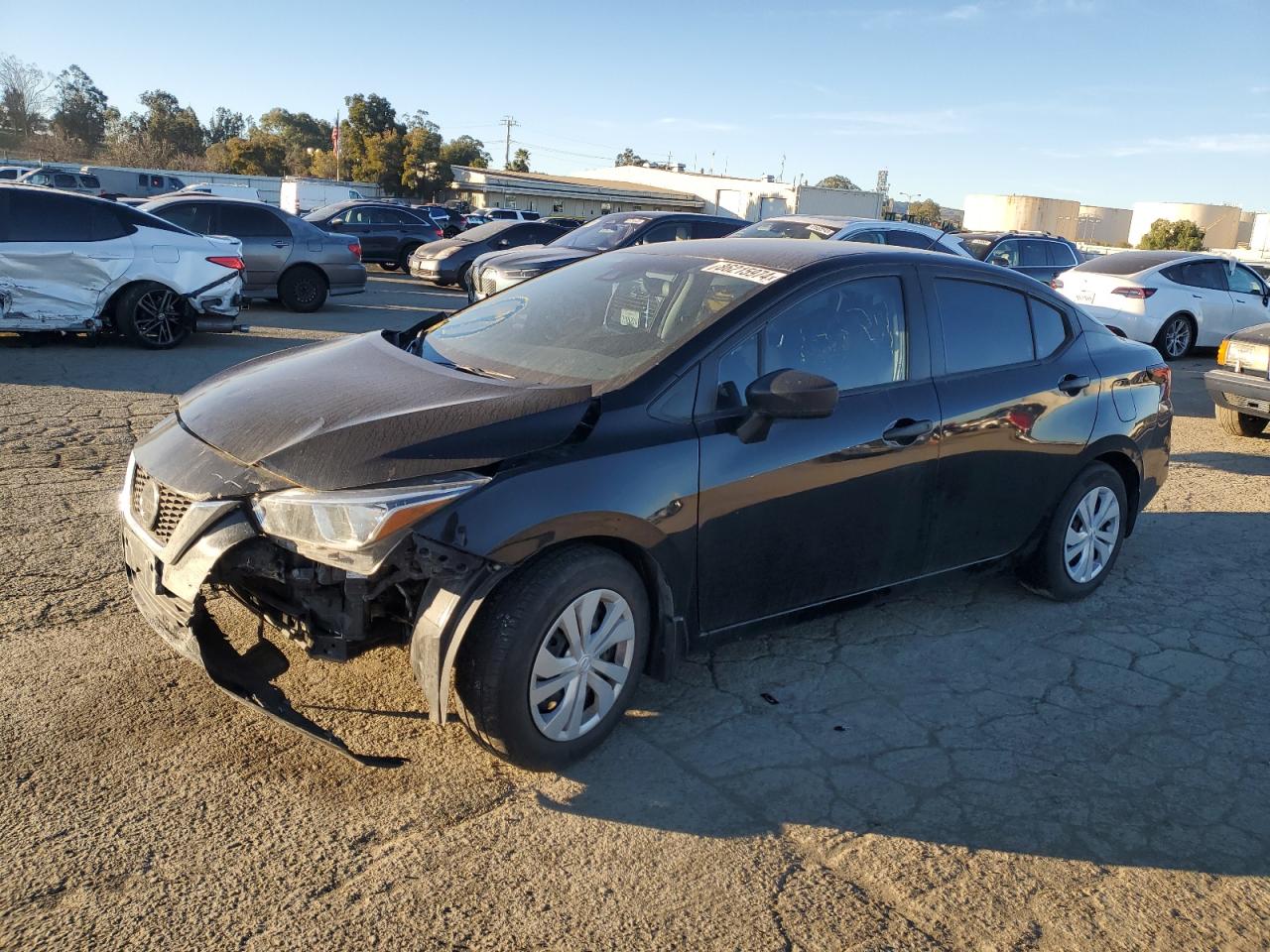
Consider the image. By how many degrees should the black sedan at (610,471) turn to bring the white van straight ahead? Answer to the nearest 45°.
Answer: approximately 135° to its right

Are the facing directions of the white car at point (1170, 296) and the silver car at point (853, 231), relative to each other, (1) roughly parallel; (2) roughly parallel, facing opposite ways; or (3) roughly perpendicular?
roughly parallel, facing opposite ways

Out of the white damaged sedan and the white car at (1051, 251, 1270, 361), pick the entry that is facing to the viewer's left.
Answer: the white damaged sedan

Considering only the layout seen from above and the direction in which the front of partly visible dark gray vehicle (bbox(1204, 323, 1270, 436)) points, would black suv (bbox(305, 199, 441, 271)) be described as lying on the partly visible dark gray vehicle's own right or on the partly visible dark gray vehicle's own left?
on the partly visible dark gray vehicle's own right

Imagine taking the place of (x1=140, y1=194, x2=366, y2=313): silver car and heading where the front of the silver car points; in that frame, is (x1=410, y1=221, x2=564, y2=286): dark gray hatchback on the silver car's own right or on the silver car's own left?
on the silver car's own right

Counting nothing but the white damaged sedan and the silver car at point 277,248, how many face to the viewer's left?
2

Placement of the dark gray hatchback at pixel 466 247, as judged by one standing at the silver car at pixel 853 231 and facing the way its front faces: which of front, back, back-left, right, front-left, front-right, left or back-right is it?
right

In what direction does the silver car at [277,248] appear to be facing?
to the viewer's left

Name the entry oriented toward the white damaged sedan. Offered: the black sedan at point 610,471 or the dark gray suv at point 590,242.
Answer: the dark gray suv at point 590,242

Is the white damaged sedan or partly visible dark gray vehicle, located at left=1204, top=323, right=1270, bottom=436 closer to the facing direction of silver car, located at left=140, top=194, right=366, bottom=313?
the white damaged sedan

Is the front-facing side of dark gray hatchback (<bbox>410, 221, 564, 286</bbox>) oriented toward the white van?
no

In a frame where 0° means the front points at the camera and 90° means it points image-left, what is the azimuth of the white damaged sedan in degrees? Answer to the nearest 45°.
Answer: approximately 90°

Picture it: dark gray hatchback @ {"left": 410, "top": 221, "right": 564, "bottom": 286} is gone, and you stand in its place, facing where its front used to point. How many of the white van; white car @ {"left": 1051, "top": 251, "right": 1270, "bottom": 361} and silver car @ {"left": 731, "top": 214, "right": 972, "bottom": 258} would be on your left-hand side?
2

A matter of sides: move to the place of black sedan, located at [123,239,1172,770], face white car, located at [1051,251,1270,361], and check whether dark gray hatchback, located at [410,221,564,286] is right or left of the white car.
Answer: left

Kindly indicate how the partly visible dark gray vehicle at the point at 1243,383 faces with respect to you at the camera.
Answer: facing the viewer and to the left of the viewer

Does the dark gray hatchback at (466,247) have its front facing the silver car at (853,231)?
no

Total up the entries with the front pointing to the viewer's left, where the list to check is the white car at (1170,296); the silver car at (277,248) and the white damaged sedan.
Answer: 2
